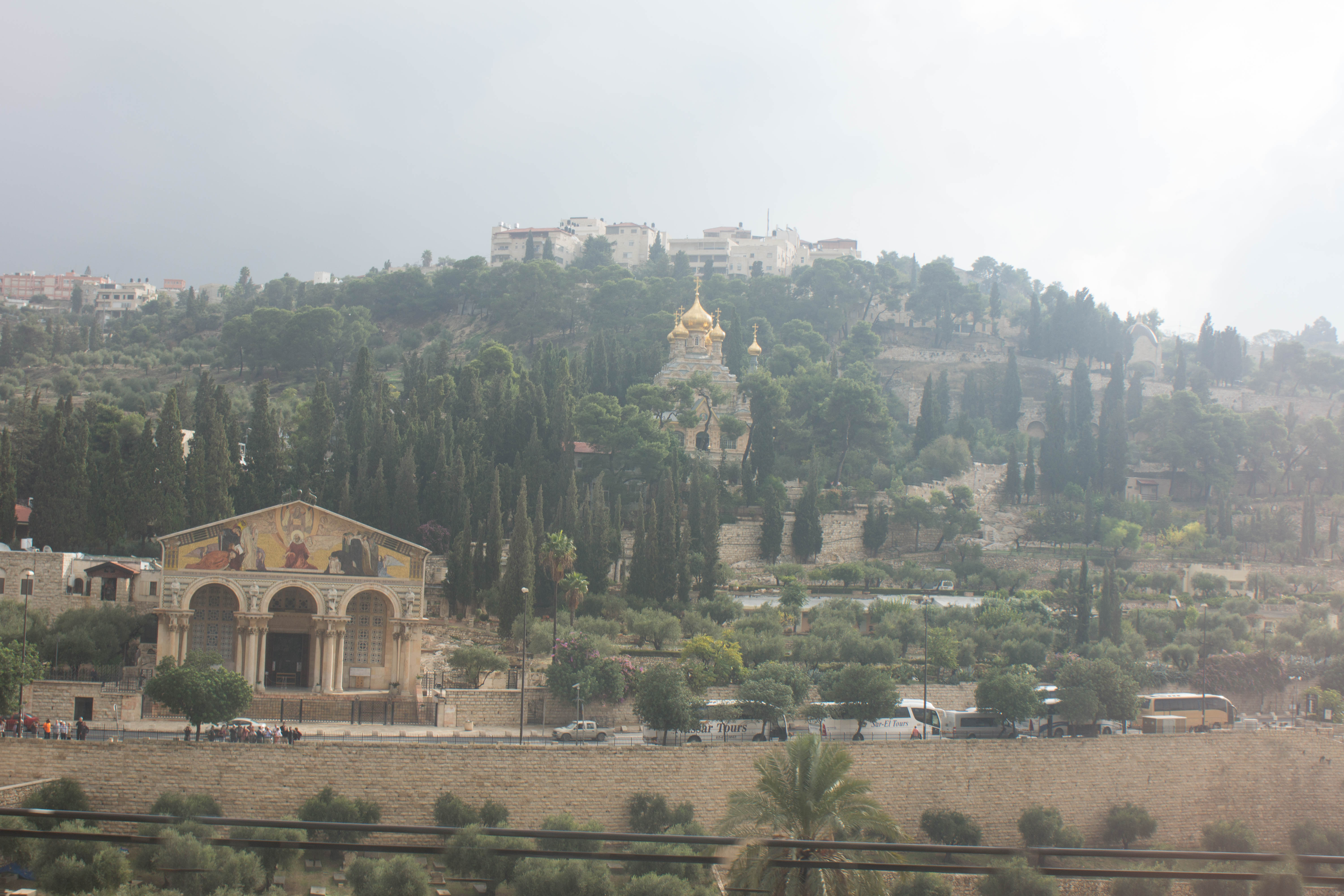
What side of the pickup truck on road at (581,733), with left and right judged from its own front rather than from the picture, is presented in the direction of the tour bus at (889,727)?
back

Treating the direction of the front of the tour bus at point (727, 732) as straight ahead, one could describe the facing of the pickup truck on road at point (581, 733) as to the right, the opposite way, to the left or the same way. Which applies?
the opposite way

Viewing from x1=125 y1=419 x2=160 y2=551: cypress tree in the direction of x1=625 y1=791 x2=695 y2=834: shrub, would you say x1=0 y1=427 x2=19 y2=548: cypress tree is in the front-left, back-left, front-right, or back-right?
back-right

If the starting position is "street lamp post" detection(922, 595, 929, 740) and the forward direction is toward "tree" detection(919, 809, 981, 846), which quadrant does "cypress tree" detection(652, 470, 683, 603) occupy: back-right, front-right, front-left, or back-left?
back-right

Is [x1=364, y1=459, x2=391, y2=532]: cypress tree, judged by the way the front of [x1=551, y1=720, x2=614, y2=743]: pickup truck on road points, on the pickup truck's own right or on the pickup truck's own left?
on the pickup truck's own right
